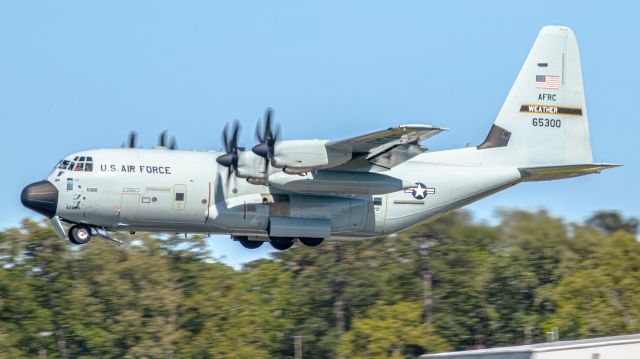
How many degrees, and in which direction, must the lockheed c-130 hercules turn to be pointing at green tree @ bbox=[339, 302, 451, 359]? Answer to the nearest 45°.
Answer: approximately 90° to its right

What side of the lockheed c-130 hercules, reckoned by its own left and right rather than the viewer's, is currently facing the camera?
left
